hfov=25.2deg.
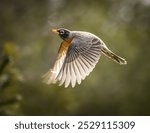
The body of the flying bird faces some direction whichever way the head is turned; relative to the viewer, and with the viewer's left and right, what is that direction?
facing to the left of the viewer
